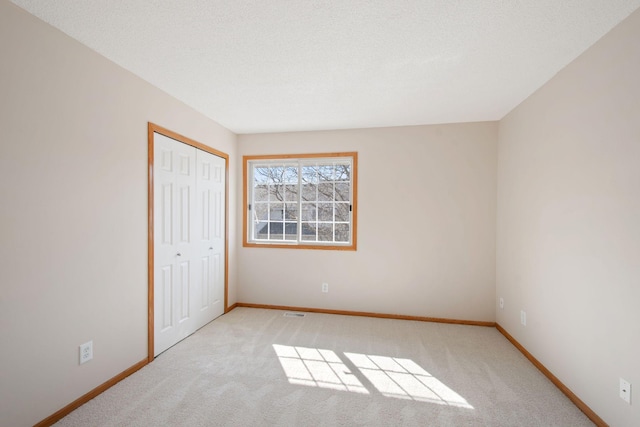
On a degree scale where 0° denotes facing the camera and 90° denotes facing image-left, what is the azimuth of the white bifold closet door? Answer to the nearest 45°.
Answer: approximately 315°

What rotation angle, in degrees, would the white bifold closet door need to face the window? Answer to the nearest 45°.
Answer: approximately 45° to its left
